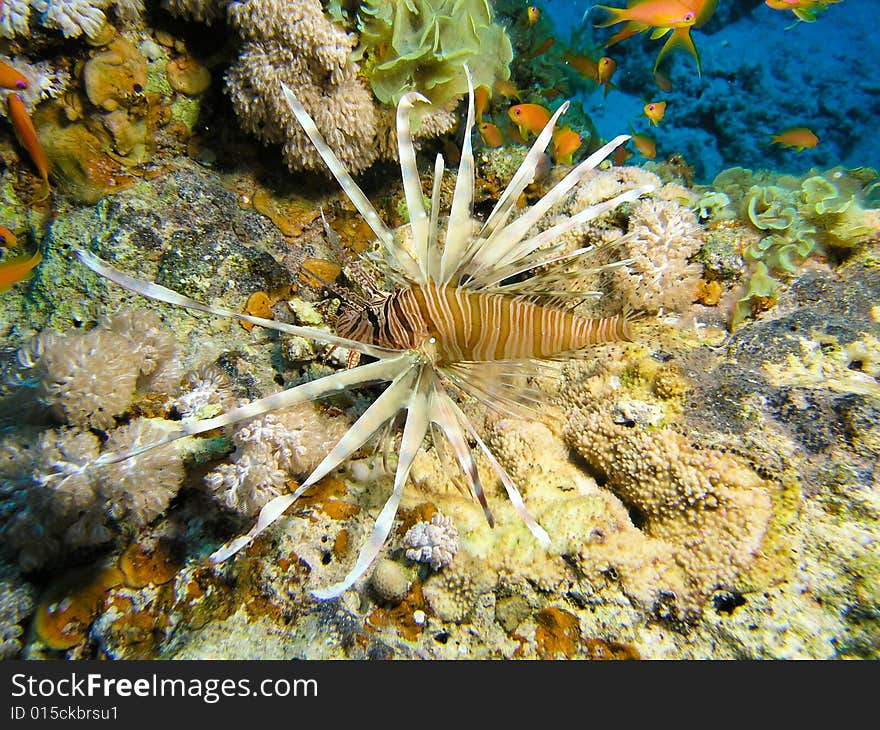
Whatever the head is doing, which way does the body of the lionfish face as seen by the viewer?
to the viewer's left

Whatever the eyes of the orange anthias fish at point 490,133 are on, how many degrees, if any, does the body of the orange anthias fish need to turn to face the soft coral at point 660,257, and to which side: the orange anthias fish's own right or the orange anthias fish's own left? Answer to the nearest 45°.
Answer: approximately 135° to the orange anthias fish's own left

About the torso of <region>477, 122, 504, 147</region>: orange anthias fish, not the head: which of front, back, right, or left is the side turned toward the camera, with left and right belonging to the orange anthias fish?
left

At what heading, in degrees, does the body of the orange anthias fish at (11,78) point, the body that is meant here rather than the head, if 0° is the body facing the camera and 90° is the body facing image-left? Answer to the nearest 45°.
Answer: approximately 270°
